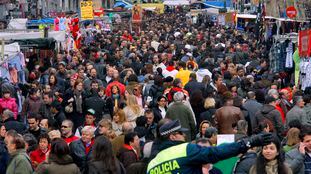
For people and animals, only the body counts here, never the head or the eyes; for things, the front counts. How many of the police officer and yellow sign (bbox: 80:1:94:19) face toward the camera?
1

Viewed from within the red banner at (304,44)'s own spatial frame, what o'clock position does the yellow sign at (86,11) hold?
The yellow sign is roughly at 5 o'clock from the red banner.

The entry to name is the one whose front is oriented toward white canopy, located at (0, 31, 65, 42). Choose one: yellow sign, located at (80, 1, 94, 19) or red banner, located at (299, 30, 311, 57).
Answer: the yellow sign

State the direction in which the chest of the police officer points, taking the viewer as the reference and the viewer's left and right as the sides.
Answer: facing away from the viewer and to the right of the viewer

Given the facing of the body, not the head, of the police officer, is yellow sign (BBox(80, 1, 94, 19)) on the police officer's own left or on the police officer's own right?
on the police officer's own left

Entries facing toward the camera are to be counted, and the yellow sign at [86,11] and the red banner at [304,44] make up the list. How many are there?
2

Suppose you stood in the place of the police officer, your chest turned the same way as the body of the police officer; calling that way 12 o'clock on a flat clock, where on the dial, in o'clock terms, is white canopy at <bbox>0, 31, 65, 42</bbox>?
The white canopy is roughly at 10 o'clock from the police officer.

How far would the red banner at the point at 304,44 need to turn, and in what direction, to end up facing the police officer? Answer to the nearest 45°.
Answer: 0° — it already faces them
